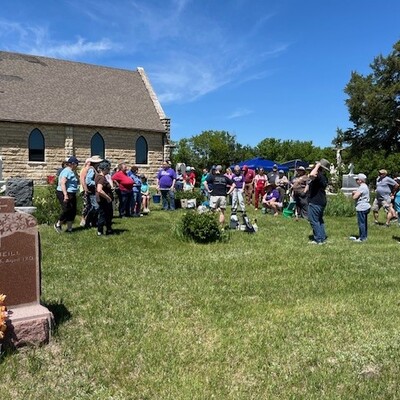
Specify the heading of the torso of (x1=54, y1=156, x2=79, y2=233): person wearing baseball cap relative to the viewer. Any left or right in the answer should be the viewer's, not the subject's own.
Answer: facing to the right of the viewer

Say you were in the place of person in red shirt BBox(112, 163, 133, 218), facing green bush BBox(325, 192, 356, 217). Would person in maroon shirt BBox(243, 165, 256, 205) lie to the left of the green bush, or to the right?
left

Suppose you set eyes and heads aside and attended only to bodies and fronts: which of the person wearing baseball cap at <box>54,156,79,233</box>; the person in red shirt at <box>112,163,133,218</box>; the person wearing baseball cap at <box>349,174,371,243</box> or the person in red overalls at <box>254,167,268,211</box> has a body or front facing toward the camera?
the person in red overalls at <box>254,167,268,211</box>

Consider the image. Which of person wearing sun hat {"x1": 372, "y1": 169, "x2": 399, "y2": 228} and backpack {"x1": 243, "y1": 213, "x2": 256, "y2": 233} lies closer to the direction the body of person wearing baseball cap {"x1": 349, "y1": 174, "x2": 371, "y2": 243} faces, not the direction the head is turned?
the backpack

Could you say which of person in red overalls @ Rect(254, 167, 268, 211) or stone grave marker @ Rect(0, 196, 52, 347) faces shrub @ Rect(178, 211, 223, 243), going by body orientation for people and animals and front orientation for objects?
the person in red overalls

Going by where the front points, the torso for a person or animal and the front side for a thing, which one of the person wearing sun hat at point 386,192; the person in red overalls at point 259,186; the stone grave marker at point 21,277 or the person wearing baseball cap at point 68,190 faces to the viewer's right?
the person wearing baseball cap

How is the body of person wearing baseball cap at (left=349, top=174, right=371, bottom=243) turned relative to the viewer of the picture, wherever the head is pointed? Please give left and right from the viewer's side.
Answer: facing to the left of the viewer

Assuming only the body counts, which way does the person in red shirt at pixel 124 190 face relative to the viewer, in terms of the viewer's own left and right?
facing to the right of the viewer

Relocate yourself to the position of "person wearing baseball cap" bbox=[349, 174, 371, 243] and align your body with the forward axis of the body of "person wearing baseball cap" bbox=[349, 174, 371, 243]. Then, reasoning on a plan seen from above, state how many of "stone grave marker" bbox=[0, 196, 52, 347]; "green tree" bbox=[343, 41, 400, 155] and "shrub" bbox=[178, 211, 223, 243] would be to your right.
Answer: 1

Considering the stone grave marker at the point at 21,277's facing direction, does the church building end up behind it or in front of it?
behind
